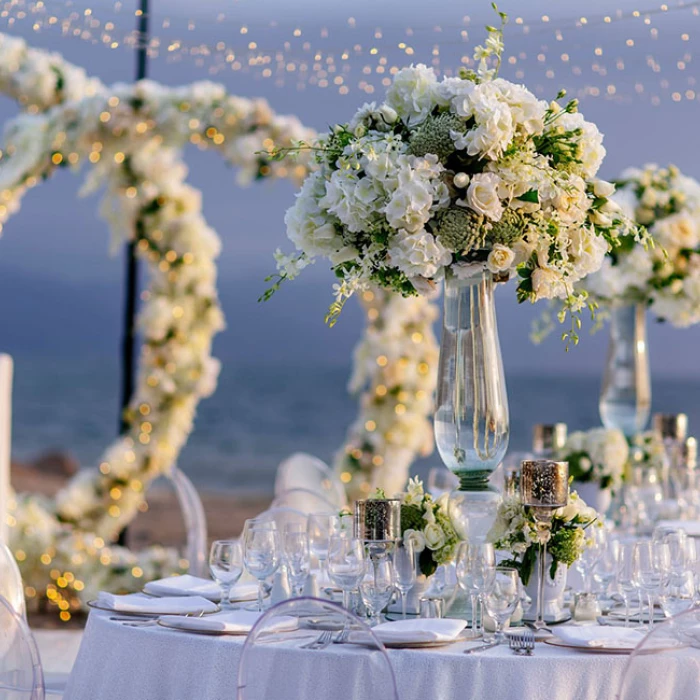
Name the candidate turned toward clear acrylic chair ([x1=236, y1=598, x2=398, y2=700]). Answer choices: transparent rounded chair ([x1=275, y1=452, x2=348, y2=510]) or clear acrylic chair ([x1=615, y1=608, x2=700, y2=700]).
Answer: the transparent rounded chair

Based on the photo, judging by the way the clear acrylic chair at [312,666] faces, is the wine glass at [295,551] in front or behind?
in front

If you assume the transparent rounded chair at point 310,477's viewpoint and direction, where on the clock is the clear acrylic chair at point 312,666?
The clear acrylic chair is roughly at 12 o'clock from the transparent rounded chair.

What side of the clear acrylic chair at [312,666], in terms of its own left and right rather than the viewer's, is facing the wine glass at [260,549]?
front

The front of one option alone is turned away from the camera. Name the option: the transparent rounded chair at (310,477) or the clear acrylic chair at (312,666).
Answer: the clear acrylic chair

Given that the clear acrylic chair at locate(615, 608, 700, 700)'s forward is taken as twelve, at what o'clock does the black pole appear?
The black pole is roughly at 11 o'clock from the clear acrylic chair.

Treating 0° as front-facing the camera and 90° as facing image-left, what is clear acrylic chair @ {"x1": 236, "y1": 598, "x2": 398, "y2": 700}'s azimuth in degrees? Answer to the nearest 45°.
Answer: approximately 180°

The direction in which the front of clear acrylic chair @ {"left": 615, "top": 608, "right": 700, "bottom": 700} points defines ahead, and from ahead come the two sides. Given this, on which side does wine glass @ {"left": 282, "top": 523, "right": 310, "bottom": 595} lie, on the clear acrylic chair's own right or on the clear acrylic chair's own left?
on the clear acrylic chair's own left

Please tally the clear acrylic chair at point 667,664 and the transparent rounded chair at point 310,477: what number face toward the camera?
1

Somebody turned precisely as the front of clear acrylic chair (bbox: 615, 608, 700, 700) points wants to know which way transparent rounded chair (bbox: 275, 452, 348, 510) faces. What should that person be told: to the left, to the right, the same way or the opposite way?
the opposite way

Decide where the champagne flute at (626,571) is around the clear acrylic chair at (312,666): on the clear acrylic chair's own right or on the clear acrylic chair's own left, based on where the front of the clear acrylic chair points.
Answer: on the clear acrylic chair's own right

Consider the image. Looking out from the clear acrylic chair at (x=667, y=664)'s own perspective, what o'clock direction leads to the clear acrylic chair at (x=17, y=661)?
the clear acrylic chair at (x=17, y=661) is roughly at 9 o'clock from the clear acrylic chair at (x=667, y=664).

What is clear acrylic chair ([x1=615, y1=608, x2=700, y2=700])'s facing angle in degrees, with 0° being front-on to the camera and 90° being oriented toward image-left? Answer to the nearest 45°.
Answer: approximately 180°

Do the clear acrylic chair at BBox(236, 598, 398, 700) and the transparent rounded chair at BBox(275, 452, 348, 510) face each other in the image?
yes

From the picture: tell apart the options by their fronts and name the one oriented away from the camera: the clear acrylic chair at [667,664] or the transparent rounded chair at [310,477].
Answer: the clear acrylic chair
